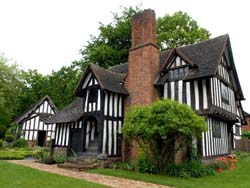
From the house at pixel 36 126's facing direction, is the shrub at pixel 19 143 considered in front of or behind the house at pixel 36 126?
in front

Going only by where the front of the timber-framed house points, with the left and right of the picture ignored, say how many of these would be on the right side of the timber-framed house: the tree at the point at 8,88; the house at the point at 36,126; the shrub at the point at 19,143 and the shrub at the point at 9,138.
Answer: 4

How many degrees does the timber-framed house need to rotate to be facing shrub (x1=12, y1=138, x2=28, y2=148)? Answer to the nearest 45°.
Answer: approximately 90° to its right

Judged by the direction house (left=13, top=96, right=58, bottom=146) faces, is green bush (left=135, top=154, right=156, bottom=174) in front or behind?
in front

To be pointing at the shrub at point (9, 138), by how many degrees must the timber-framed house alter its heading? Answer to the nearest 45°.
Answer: approximately 90° to its right

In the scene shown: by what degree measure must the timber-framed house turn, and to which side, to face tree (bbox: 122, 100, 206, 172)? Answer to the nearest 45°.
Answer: approximately 45° to its left

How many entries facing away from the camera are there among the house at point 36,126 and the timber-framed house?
0

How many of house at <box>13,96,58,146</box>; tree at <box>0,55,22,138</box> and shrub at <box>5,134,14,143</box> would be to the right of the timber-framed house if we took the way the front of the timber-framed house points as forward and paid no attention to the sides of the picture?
3

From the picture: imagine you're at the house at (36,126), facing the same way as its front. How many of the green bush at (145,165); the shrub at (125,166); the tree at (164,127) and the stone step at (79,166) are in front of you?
4

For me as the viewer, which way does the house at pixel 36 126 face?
facing the viewer

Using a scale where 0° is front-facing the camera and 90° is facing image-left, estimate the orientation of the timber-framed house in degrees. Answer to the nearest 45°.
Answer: approximately 45°

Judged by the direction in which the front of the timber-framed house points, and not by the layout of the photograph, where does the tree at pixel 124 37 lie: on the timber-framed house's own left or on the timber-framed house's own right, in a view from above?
on the timber-framed house's own right

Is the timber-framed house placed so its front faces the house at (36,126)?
no

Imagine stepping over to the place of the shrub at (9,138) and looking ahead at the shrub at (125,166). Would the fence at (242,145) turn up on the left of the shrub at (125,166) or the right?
left

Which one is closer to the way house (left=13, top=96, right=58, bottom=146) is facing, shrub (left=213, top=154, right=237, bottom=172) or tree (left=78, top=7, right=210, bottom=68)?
the shrub

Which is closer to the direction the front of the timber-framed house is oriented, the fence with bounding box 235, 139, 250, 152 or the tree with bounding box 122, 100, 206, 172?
the tree

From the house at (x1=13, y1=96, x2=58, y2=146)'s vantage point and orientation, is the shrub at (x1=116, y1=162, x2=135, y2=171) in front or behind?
in front
